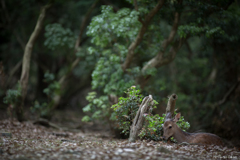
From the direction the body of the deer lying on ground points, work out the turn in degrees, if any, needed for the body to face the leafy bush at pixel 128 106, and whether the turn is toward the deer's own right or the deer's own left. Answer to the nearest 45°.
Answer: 0° — it already faces it

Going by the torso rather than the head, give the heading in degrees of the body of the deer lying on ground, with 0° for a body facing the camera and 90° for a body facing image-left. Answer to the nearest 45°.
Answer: approximately 90°

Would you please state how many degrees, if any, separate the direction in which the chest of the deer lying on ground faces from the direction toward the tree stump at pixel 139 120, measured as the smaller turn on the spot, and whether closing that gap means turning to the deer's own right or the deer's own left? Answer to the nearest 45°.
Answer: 0° — it already faces it

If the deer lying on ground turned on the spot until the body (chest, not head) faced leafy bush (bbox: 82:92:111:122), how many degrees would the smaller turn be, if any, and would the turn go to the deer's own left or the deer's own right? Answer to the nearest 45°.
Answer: approximately 45° to the deer's own right
